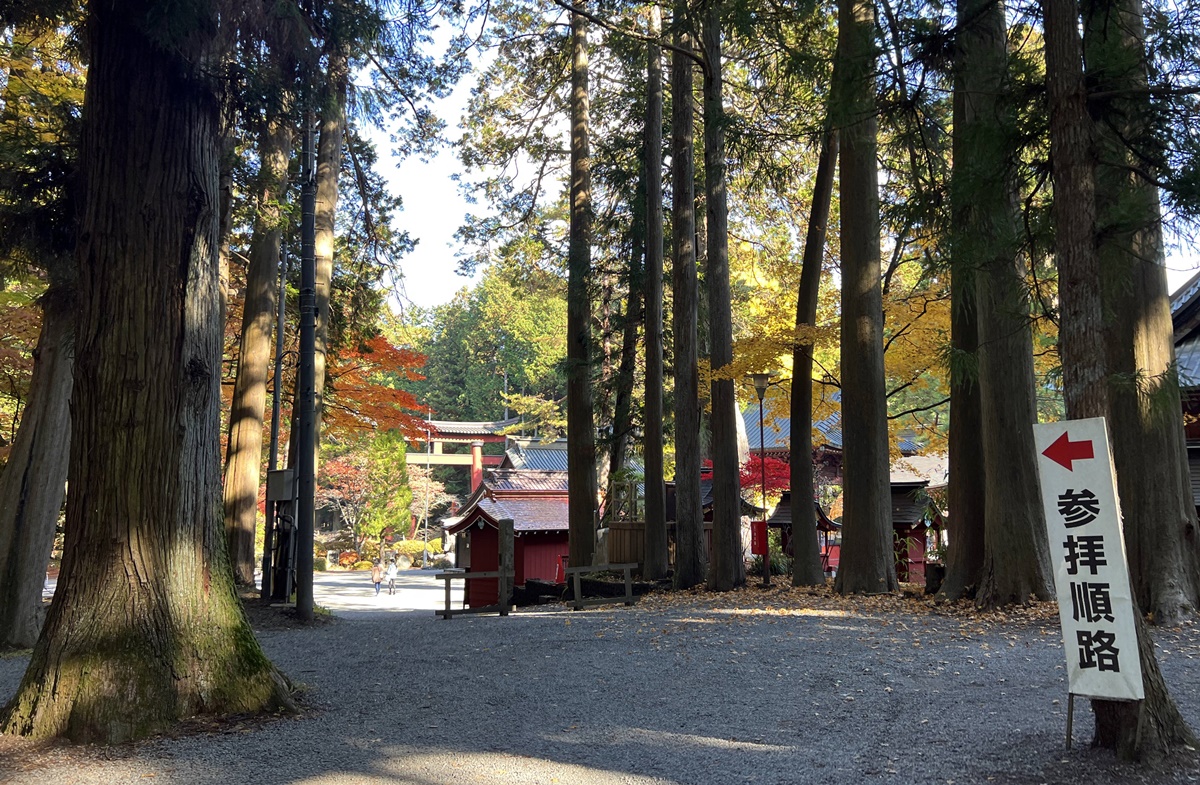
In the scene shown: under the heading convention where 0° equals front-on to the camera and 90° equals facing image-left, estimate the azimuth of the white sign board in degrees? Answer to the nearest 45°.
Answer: approximately 0°

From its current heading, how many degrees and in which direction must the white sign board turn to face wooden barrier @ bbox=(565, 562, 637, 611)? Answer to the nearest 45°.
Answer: approximately 135° to its right

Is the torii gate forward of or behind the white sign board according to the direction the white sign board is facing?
behind

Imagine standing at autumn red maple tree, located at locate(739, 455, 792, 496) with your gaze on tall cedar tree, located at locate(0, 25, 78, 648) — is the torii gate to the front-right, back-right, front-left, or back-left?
back-right

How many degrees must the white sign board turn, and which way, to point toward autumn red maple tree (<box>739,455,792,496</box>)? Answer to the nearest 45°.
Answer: approximately 180°

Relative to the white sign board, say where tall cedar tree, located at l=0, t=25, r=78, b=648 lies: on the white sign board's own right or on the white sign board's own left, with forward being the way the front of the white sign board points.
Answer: on the white sign board's own right

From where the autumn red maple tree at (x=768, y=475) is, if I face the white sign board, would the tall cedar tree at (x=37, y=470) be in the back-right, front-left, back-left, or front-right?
front-right
